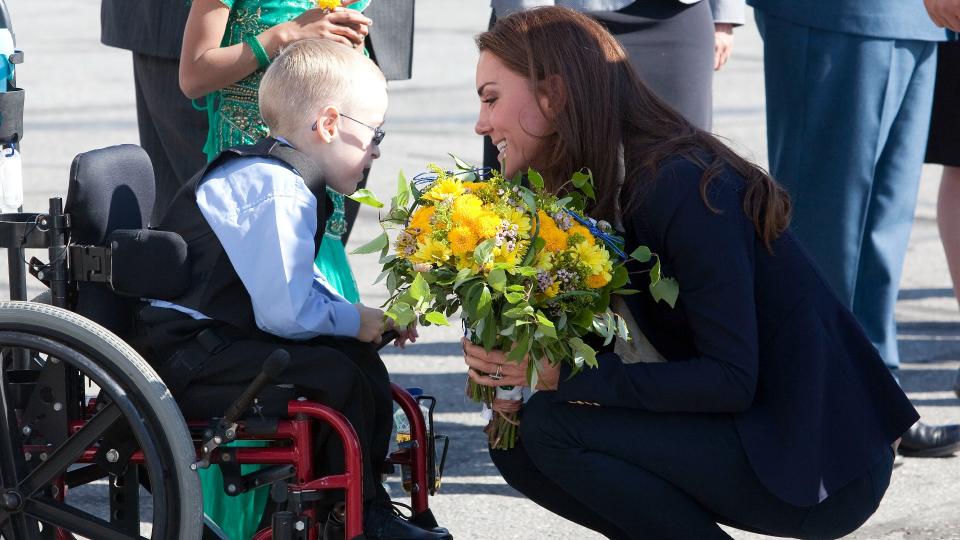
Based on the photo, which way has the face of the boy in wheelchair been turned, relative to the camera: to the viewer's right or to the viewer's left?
to the viewer's right

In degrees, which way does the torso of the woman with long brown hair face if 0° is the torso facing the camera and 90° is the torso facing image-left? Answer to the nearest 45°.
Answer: approximately 90°

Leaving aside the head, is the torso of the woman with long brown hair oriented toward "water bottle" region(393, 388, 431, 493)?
yes

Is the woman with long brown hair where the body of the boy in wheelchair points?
yes

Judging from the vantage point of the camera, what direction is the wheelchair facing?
facing to the right of the viewer

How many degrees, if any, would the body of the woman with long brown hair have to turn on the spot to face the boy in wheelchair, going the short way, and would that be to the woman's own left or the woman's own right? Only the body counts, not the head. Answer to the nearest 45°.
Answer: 0° — they already face them

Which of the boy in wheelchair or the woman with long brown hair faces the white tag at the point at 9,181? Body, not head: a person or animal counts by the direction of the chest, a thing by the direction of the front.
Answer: the woman with long brown hair

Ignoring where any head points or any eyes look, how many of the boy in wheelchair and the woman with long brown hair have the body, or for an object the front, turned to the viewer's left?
1

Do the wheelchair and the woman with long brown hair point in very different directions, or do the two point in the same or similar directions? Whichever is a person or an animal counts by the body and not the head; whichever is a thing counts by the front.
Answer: very different directions

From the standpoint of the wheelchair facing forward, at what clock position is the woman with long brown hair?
The woman with long brown hair is roughly at 12 o'clock from the wheelchair.

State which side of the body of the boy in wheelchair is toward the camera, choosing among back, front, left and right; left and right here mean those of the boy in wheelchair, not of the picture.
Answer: right
